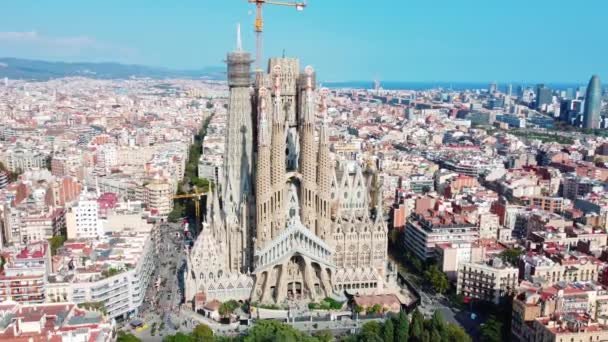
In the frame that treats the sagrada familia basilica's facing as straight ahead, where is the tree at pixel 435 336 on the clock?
The tree is roughly at 11 o'clock from the sagrada familia basilica.

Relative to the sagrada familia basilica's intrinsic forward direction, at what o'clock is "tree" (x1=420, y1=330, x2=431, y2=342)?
The tree is roughly at 11 o'clock from the sagrada familia basilica.

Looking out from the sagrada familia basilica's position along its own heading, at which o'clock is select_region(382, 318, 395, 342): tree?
The tree is roughly at 11 o'clock from the sagrada familia basilica.

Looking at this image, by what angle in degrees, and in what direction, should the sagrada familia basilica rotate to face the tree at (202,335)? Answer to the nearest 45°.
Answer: approximately 45° to its right

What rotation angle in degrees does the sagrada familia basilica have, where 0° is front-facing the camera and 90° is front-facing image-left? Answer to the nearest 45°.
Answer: approximately 0°

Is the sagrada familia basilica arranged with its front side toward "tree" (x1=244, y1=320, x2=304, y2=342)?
yes

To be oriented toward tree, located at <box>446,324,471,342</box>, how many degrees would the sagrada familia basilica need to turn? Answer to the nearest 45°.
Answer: approximately 45° to its left
